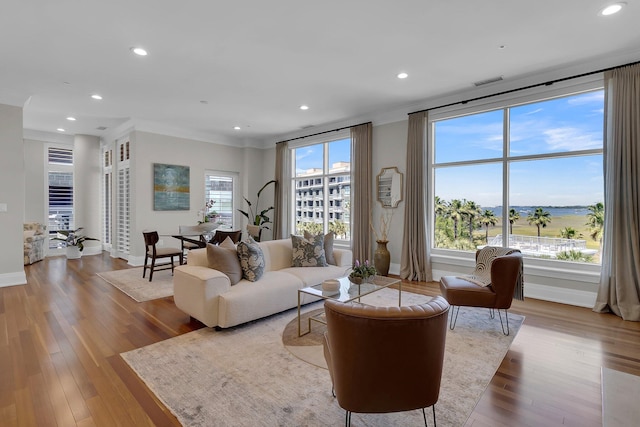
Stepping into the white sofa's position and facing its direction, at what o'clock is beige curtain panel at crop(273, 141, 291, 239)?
The beige curtain panel is roughly at 8 o'clock from the white sofa.

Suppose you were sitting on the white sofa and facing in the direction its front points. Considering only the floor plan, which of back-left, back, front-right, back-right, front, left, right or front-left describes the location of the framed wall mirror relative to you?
left

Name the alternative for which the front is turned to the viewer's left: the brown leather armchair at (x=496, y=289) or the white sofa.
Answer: the brown leather armchair

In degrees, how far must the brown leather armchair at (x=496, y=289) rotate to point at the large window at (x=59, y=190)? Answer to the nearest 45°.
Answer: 0° — it already faces it

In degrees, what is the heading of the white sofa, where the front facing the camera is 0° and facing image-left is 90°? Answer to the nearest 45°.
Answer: approximately 315°

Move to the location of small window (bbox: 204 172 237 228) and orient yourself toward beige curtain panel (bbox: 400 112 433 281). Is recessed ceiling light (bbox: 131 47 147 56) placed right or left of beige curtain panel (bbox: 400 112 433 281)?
right

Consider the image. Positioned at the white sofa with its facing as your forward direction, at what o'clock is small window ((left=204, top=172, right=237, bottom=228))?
The small window is roughly at 7 o'clock from the white sofa.

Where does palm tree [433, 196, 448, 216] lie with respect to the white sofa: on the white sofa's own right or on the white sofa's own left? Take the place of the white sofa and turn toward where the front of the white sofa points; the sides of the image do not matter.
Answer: on the white sofa's own left

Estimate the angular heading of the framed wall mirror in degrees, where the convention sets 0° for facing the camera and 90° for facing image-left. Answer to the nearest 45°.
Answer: approximately 45°

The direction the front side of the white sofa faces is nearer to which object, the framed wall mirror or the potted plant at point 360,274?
the potted plant

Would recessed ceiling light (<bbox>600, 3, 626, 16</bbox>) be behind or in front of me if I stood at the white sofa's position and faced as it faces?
in front

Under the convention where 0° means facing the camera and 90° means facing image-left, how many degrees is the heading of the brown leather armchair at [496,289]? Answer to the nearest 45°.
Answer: approximately 90°

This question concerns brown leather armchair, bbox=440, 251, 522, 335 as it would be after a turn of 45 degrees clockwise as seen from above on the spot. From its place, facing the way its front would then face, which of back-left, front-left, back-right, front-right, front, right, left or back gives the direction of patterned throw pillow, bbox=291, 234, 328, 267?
front-left

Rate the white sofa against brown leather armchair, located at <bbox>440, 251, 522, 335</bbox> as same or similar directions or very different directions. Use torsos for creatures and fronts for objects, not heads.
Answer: very different directions

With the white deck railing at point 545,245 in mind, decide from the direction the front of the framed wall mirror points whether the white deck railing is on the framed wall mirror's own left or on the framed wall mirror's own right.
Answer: on the framed wall mirror's own left
